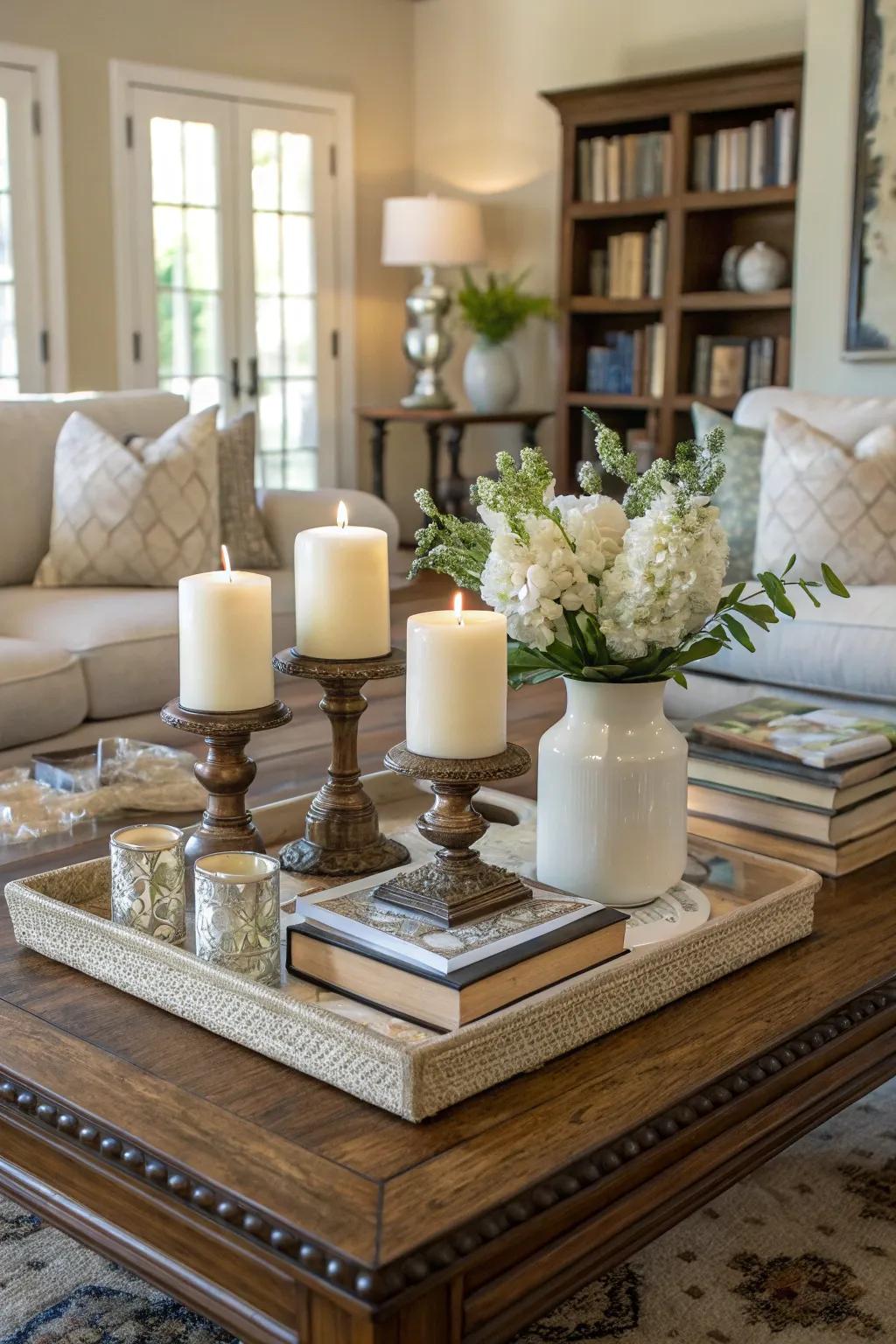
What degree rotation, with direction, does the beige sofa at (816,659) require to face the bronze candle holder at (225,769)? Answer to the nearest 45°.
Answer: approximately 45° to its left

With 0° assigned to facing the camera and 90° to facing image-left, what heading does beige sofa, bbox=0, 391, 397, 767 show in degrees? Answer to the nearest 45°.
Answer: approximately 315°

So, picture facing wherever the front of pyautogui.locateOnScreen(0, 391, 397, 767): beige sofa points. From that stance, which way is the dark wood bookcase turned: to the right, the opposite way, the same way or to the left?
to the right

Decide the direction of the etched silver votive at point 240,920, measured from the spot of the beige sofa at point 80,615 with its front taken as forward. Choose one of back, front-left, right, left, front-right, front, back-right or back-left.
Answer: front-right

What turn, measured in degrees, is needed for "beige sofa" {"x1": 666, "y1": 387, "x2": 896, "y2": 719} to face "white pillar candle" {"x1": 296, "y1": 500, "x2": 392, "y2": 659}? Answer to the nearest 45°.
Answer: approximately 45° to its left

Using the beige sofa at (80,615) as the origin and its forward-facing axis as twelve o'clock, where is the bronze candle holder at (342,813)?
The bronze candle holder is roughly at 1 o'clock from the beige sofa.

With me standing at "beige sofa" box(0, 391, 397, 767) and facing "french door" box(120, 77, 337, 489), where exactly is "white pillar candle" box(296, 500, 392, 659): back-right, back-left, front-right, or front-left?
back-right

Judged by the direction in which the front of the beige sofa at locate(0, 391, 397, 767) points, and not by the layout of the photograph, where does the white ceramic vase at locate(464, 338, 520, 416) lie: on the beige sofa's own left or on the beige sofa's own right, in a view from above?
on the beige sofa's own left

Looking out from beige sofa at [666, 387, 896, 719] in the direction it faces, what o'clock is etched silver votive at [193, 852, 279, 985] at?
The etched silver votive is roughly at 11 o'clock from the beige sofa.

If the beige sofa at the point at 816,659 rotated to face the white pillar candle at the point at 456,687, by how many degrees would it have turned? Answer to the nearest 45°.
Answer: approximately 45° to its left

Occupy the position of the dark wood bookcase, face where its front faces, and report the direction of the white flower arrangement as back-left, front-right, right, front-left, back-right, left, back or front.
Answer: front-left

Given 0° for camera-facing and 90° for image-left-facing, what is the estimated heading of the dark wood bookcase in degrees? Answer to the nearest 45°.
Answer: approximately 45°
